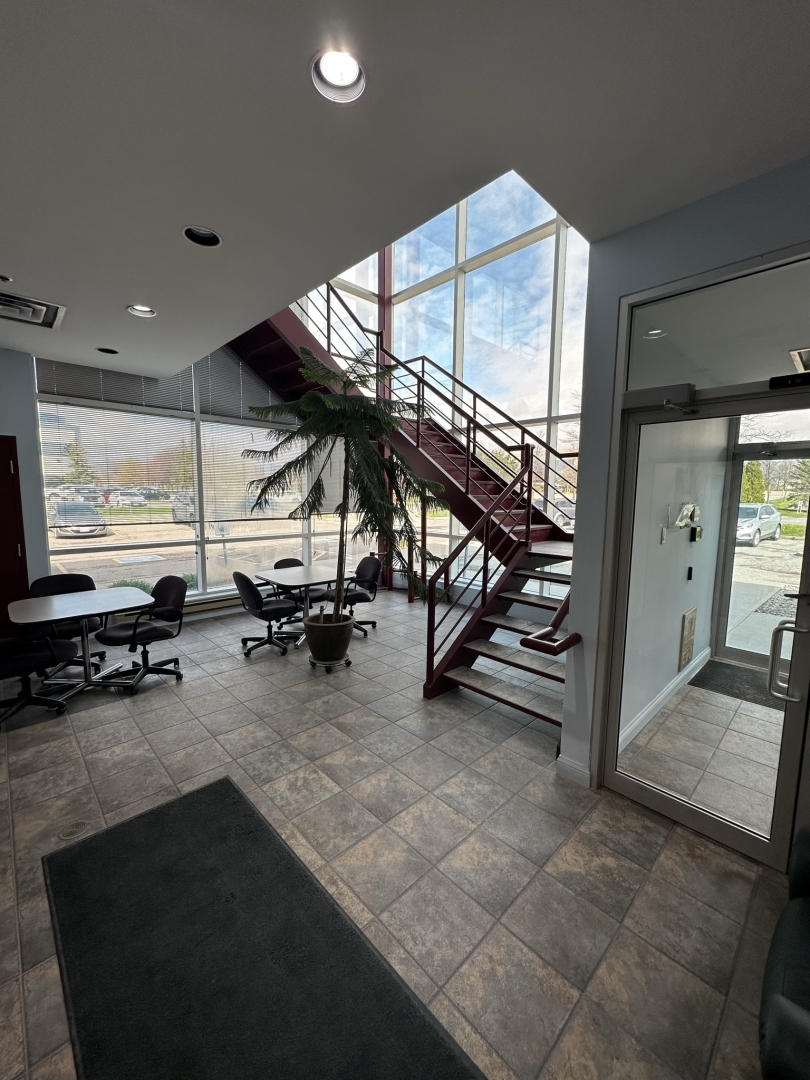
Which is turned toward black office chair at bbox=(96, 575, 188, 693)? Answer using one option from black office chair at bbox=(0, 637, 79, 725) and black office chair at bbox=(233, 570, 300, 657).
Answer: black office chair at bbox=(0, 637, 79, 725)

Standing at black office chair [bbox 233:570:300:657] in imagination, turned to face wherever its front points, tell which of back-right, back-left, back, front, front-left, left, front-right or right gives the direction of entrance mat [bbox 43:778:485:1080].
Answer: right

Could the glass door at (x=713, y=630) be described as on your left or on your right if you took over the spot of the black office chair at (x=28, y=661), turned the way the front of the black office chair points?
on your right

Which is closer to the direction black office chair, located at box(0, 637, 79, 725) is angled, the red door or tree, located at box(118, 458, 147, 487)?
the tree

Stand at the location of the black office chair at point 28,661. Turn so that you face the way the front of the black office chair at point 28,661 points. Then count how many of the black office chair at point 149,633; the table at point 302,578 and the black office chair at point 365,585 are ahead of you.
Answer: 3

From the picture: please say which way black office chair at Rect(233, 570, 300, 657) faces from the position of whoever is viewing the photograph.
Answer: facing to the right of the viewer

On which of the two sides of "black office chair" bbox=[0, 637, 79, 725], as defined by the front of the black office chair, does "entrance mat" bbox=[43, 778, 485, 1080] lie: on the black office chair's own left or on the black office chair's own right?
on the black office chair's own right

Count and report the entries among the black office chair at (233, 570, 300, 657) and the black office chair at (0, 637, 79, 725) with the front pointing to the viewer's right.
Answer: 2

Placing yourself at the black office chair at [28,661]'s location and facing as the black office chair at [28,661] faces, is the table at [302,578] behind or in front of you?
in front

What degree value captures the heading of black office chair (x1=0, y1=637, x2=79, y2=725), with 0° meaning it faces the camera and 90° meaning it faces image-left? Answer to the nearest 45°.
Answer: approximately 270°

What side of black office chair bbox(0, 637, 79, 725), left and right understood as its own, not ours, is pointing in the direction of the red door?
left
